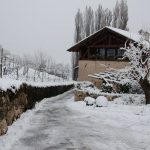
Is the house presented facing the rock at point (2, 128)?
yes

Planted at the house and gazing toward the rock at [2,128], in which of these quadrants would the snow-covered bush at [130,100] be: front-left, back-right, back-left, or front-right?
front-left

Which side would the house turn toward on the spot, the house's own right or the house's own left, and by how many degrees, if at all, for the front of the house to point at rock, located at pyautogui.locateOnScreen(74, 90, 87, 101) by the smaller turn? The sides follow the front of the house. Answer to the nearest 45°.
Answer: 0° — it already faces it

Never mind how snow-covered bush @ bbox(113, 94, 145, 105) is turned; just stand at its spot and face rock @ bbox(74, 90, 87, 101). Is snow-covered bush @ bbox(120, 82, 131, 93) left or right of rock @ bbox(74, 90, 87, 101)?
right

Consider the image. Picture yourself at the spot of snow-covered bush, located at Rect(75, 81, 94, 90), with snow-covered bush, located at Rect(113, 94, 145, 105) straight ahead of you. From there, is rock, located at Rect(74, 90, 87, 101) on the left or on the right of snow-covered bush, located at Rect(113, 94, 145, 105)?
right

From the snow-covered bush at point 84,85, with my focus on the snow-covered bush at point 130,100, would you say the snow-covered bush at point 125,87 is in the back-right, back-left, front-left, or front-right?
front-left

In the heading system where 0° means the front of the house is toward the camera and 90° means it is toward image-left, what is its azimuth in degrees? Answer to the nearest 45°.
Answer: approximately 0°

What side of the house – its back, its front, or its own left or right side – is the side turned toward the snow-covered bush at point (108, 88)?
front

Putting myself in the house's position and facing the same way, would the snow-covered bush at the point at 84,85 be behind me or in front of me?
in front

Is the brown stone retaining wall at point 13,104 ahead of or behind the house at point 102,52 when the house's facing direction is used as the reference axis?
ahead

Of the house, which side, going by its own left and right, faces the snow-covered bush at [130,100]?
front
